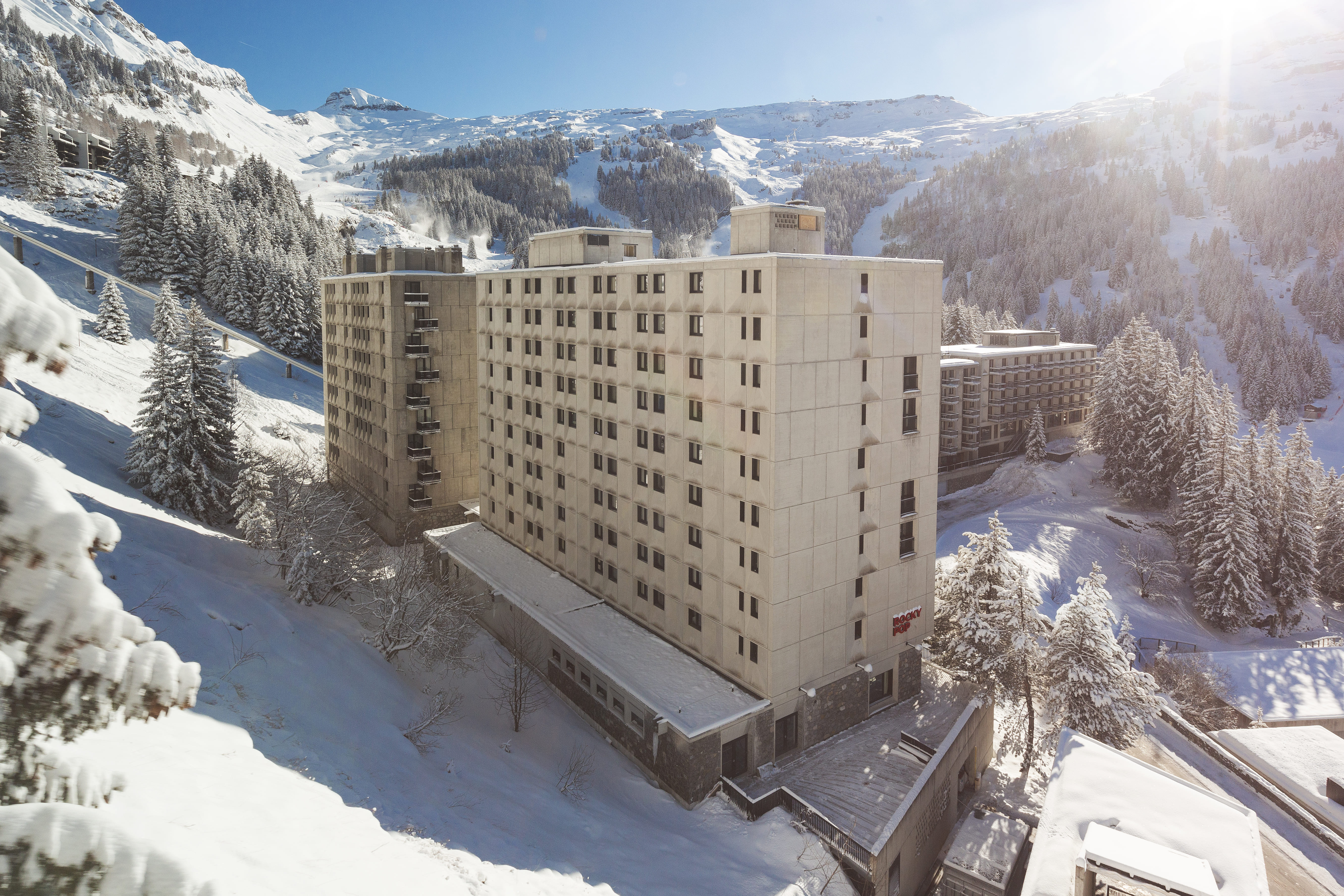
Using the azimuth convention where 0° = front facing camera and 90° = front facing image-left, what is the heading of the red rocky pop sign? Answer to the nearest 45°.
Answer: approximately 315°

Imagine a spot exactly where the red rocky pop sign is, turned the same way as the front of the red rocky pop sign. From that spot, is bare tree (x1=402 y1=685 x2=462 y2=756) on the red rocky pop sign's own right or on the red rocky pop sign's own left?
on the red rocky pop sign's own right

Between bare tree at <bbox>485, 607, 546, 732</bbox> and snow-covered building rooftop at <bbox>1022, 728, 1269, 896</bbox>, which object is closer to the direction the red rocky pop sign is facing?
the snow-covered building rooftop

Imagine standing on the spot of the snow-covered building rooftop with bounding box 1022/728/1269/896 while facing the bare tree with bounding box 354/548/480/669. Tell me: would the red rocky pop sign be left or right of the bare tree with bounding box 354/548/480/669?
right

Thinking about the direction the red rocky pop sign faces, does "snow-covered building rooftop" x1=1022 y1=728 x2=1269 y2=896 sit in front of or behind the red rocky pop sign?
in front

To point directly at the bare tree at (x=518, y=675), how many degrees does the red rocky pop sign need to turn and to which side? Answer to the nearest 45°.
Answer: approximately 135° to its right
